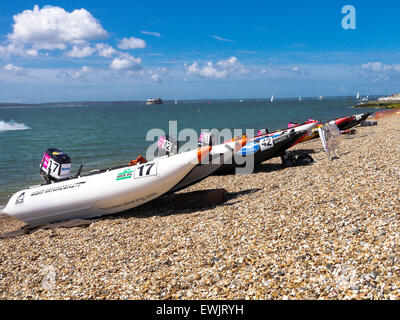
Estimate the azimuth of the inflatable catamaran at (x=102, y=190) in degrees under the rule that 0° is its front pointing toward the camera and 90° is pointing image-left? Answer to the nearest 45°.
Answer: approximately 270°
